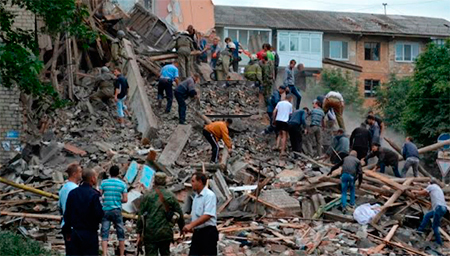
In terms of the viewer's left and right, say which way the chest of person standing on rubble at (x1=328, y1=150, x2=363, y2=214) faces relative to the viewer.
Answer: facing away from the viewer

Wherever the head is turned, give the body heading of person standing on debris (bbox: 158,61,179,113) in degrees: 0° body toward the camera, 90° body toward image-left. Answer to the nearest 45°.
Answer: approximately 225°

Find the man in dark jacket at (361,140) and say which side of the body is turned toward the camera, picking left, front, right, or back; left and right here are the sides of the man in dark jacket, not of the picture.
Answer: back

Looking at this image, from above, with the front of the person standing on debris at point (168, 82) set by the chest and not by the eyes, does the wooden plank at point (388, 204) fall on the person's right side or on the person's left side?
on the person's right side

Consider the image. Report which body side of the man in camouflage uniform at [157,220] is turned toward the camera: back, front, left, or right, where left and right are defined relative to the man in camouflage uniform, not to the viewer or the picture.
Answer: back

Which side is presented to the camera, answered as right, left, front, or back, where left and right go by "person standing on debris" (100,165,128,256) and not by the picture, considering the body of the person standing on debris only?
back

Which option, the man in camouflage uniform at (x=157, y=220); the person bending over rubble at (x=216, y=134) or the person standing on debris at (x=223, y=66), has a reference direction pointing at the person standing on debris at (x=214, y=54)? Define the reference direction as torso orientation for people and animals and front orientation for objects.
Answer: the man in camouflage uniform
